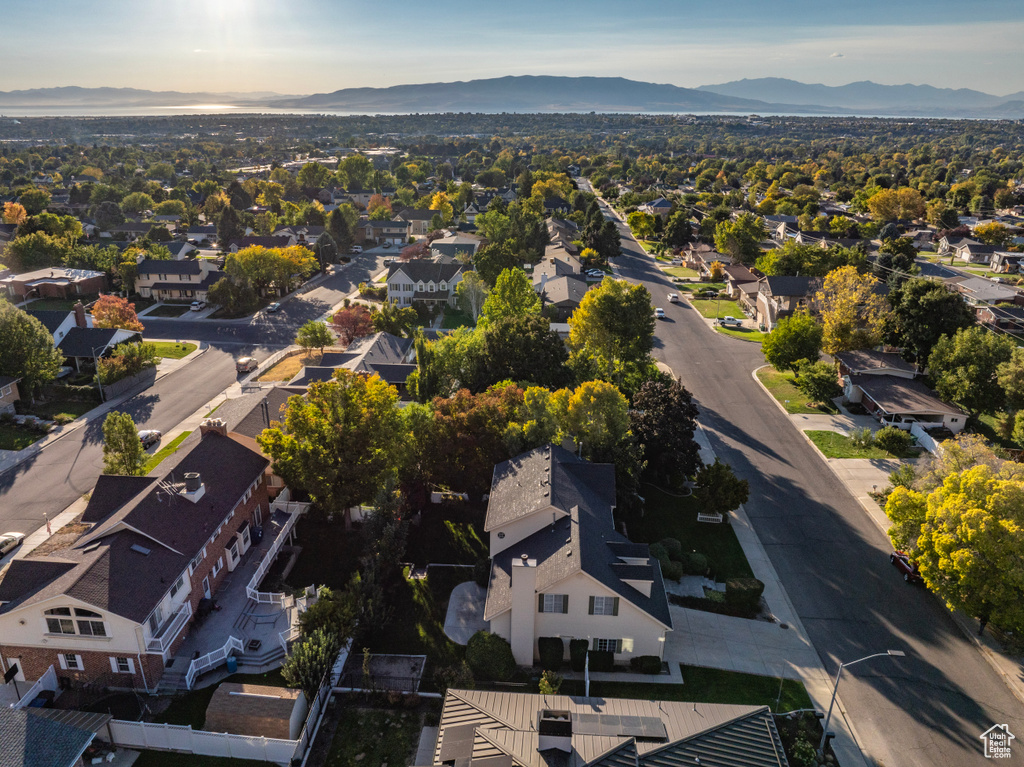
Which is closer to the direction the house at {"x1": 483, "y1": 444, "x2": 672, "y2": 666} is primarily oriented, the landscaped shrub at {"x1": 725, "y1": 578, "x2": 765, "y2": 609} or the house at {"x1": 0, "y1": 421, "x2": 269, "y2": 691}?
the landscaped shrub

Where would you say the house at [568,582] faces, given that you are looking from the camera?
facing to the right of the viewer

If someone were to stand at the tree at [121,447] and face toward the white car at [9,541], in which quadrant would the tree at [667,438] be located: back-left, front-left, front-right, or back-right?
back-left

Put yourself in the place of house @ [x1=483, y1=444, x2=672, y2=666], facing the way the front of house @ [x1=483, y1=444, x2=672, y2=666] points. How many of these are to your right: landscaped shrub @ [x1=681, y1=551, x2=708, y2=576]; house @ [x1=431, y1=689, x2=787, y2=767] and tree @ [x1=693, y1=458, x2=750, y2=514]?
1

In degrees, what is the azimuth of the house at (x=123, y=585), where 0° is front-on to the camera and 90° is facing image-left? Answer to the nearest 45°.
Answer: approximately 135°

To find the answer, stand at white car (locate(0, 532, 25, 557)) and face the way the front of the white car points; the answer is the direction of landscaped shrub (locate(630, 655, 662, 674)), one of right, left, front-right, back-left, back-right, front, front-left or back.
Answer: right

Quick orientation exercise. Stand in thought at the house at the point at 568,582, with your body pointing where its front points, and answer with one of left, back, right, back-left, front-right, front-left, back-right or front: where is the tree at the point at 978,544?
front

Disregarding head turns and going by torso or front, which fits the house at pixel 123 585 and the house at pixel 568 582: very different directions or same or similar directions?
very different directions

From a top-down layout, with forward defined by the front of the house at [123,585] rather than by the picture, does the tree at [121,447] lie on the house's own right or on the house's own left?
on the house's own right

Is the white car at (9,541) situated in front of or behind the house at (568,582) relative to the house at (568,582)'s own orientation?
behind

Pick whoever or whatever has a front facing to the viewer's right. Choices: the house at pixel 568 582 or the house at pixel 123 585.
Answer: the house at pixel 568 582

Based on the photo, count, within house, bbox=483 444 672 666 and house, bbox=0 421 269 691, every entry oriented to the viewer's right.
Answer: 1

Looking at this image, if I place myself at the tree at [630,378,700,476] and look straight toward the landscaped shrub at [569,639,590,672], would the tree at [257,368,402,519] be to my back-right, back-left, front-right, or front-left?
front-right

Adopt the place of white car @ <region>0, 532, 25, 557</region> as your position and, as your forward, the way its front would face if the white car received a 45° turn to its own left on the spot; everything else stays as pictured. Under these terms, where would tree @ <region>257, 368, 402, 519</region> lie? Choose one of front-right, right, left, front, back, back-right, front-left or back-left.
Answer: back-right

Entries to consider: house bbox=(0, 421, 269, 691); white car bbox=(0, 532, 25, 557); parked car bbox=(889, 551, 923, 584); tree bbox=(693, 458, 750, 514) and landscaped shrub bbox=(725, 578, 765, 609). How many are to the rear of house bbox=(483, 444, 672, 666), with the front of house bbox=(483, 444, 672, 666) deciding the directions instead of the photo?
2
